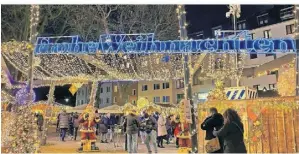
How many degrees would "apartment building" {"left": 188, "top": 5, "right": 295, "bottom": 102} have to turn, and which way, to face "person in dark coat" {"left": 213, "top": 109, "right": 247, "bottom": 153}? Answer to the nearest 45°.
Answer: approximately 45° to its left

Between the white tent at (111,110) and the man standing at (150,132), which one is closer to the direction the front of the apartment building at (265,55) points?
the white tent

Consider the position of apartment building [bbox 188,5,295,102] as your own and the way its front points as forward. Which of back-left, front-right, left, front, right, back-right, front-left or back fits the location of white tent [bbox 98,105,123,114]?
front

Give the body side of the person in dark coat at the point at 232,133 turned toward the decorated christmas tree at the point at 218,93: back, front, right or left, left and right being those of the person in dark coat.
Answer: front

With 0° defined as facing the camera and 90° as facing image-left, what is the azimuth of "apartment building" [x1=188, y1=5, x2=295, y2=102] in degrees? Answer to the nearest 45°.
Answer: approximately 45°

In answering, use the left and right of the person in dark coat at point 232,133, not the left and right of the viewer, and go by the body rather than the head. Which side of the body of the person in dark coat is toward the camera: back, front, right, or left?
back
